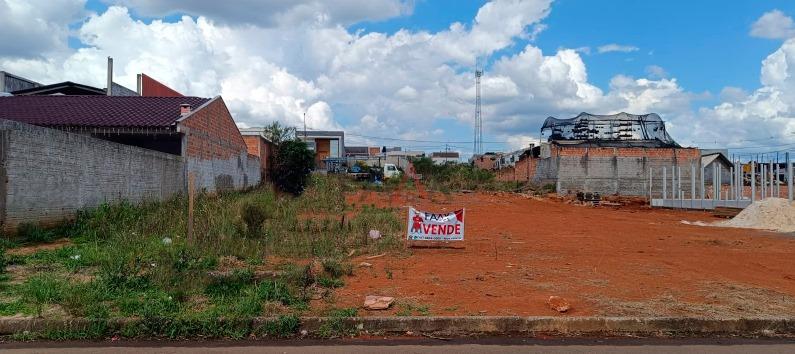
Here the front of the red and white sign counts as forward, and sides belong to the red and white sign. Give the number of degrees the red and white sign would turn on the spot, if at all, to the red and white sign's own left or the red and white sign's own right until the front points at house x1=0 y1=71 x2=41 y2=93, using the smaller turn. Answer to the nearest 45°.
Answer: approximately 135° to the red and white sign's own right

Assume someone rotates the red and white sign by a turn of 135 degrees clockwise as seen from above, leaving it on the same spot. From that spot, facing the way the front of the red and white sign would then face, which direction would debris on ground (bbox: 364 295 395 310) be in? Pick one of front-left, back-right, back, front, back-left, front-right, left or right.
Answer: back-left

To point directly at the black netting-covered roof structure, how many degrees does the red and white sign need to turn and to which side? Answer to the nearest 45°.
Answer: approximately 135° to its left

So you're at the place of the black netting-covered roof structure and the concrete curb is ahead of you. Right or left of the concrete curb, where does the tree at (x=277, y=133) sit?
right

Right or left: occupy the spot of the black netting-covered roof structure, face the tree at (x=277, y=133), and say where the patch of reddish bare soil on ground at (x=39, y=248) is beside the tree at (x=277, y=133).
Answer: left

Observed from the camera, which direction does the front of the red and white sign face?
facing the viewer

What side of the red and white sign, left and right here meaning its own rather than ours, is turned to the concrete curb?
front

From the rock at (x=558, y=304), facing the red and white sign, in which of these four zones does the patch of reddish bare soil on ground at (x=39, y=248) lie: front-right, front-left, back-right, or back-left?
front-left

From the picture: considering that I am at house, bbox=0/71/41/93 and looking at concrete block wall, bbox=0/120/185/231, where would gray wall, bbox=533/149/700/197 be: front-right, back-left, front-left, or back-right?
front-left

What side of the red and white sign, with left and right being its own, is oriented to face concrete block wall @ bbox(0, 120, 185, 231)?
right

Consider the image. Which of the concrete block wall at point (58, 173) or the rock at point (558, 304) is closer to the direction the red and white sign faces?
the rock

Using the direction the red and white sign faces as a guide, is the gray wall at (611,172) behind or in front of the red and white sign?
behind

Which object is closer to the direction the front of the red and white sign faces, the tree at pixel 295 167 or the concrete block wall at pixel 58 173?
the concrete block wall
